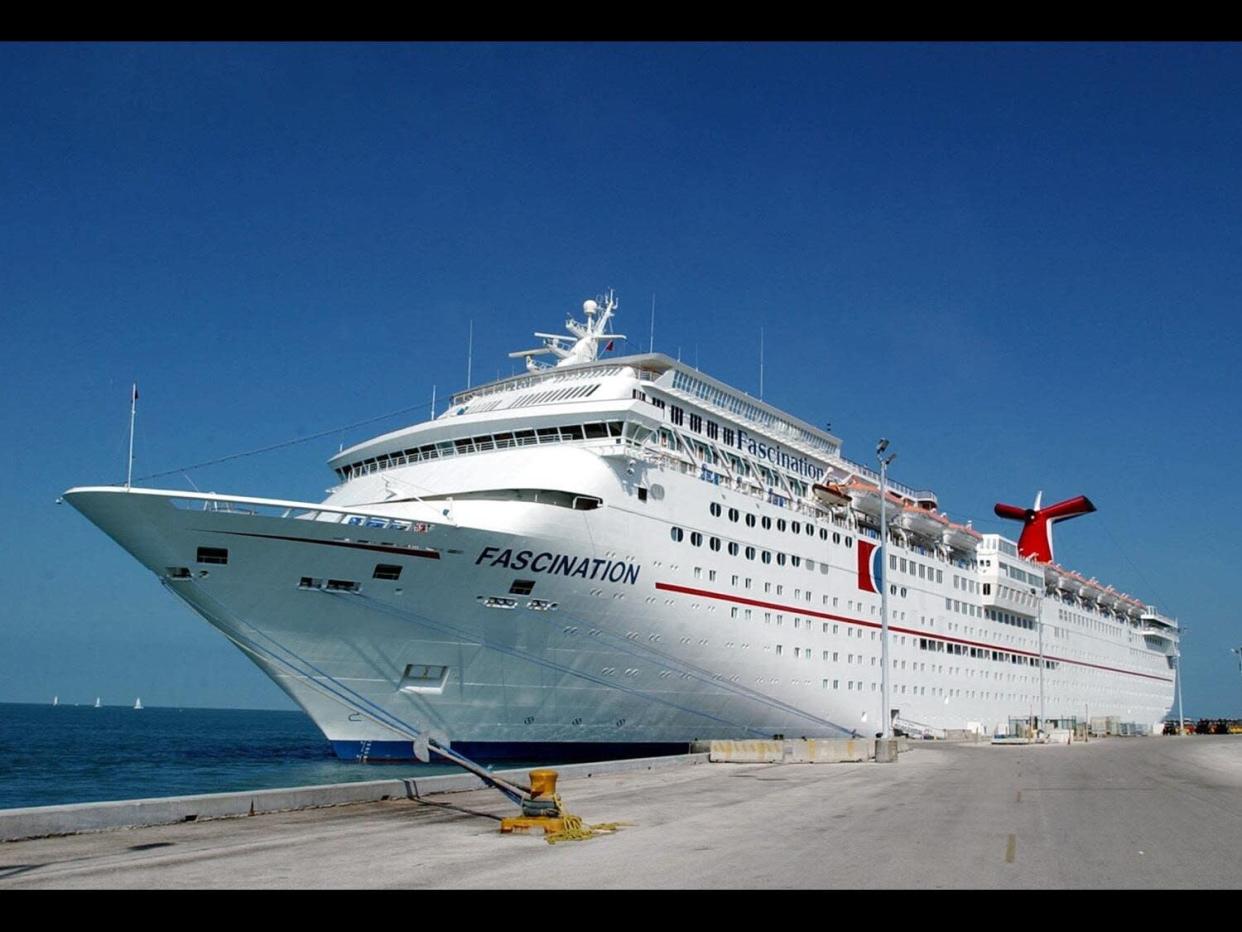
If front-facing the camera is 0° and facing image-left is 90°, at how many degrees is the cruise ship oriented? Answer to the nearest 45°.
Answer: approximately 45°
